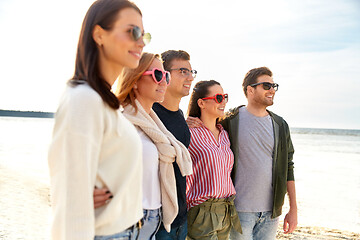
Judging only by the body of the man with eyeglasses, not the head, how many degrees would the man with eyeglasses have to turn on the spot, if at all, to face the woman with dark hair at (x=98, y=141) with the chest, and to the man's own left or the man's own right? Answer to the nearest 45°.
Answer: approximately 45° to the man's own right

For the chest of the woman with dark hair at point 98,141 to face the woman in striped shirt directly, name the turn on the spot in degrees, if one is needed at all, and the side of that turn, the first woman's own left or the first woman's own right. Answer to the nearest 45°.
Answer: approximately 45° to the first woman's own left

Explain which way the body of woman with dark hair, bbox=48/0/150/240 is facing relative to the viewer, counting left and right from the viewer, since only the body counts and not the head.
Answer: facing to the right of the viewer

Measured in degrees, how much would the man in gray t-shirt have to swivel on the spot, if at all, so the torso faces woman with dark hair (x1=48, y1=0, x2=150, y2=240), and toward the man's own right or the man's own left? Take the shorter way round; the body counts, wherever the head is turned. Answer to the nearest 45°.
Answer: approximately 45° to the man's own right

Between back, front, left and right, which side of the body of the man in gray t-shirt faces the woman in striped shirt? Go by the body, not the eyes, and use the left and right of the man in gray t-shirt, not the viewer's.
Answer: right

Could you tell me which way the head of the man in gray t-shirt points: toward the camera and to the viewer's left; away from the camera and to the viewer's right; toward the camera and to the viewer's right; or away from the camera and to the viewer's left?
toward the camera and to the viewer's right
